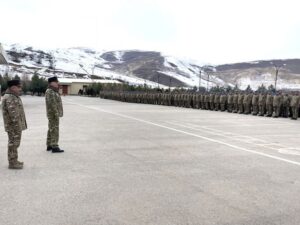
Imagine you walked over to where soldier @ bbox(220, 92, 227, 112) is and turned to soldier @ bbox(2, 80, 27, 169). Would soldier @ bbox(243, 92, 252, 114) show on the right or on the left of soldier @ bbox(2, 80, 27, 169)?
left

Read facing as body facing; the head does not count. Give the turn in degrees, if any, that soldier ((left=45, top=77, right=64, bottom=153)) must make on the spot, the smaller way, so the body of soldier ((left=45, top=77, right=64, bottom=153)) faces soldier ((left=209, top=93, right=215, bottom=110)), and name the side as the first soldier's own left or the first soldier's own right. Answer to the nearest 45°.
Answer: approximately 45° to the first soldier's own left

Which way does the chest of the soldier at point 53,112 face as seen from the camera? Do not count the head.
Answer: to the viewer's right

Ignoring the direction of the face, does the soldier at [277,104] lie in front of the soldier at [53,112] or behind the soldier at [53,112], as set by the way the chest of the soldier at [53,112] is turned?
in front

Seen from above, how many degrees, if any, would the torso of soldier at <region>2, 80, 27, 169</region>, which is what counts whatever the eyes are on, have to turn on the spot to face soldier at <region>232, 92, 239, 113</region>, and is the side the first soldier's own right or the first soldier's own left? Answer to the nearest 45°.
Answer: approximately 45° to the first soldier's own left

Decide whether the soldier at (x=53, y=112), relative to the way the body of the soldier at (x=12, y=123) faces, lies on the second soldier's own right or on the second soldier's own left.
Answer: on the second soldier's own left

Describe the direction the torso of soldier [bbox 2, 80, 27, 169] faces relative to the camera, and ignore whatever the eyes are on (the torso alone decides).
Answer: to the viewer's right

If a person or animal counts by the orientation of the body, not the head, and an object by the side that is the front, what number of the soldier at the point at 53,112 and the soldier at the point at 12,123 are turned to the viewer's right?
2
